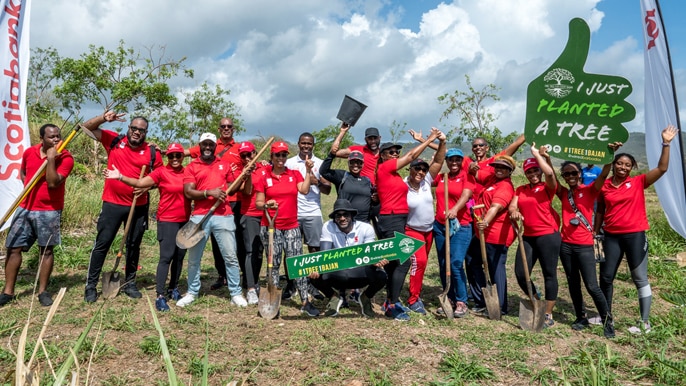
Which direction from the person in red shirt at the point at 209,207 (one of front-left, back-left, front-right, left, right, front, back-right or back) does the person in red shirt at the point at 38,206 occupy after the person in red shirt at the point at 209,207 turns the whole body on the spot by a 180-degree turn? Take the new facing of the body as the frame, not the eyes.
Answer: left

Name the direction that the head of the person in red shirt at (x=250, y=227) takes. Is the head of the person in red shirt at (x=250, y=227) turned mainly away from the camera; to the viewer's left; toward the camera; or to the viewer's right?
toward the camera

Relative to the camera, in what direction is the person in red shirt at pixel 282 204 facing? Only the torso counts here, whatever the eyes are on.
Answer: toward the camera

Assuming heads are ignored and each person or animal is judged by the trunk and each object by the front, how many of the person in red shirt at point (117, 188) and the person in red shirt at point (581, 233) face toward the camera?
2

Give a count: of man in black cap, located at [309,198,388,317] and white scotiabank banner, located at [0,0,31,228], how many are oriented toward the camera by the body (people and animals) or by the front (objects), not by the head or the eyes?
2

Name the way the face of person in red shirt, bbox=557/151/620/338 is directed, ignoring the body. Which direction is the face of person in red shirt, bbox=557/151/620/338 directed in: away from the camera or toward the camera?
toward the camera

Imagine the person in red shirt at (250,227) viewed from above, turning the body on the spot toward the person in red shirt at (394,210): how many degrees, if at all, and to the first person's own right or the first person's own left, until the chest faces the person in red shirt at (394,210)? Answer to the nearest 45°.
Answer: approximately 45° to the first person's own left

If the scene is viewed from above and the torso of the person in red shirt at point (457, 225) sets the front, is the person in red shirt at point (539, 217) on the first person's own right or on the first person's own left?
on the first person's own left

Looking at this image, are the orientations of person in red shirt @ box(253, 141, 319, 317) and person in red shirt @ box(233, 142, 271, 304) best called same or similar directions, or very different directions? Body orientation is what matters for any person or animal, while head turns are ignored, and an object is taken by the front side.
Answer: same or similar directions

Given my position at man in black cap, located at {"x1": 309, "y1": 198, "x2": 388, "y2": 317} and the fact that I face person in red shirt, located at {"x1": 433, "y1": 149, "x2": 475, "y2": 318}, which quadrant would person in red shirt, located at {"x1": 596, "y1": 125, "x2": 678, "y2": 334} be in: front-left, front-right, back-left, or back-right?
front-right

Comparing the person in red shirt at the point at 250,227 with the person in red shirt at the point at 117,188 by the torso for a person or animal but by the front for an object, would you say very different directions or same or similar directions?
same or similar directions

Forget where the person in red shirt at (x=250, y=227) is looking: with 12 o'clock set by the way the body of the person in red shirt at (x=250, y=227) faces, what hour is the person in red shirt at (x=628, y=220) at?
the person in red shirt at (x=628, y=220) is roughly at 10 o'clock from the person in red shirt at (x=250, y=227).

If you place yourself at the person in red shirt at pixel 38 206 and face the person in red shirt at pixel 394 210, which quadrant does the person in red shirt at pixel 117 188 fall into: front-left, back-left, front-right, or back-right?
front-left

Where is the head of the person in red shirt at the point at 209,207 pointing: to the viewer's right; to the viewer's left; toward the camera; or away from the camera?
toward the camera

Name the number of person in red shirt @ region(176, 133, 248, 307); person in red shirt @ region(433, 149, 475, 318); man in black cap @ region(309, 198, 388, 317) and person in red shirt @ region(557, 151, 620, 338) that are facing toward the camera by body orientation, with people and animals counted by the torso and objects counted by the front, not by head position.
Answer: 4

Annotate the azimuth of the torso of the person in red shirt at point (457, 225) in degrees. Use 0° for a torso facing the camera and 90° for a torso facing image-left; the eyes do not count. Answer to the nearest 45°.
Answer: approximately 0°

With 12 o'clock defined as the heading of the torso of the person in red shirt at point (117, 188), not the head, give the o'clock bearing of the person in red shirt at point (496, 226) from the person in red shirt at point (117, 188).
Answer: the person in red shirt at point (496, 226) is roughly at 10 o'clock from the person in red shirt at point (117, 188).

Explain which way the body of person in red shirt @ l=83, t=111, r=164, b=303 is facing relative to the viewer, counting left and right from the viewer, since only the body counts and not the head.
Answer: facing the viewer

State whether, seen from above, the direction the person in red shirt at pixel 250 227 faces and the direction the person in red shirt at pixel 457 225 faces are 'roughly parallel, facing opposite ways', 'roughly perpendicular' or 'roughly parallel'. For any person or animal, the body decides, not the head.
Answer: roughly parallel
